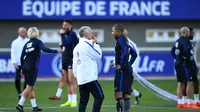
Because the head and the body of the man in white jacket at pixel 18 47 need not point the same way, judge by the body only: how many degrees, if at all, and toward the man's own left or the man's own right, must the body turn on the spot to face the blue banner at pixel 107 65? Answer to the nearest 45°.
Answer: approximately 90° to the man's own left

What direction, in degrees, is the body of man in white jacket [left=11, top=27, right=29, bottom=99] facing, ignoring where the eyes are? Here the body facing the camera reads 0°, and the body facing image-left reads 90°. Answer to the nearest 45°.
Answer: approximately 315°

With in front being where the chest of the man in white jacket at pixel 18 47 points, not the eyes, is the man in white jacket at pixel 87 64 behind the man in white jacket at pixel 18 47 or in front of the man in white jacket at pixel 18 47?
in front

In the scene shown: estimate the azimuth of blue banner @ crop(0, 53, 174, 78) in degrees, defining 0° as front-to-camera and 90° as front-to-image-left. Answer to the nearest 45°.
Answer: approximately 0°

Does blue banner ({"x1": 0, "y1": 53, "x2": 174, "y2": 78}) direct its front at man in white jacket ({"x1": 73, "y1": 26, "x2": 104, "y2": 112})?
yes

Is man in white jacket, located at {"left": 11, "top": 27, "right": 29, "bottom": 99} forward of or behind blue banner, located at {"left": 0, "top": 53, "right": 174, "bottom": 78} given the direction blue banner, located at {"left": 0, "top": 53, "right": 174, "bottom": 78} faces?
forward

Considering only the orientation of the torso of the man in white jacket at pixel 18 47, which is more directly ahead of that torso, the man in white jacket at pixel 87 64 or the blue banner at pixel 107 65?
the man in white jacket
